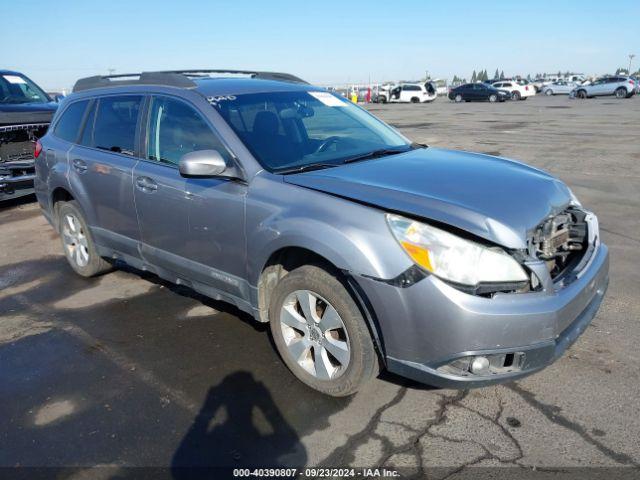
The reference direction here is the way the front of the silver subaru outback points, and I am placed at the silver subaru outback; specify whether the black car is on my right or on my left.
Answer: on my left

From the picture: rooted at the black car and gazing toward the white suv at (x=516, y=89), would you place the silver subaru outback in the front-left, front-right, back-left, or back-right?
back-right

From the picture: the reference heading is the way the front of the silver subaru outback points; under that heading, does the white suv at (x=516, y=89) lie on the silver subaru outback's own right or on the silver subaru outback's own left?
on the silver subaru outback's own left

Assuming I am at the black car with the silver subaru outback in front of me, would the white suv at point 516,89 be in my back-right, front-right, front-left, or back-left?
back-left

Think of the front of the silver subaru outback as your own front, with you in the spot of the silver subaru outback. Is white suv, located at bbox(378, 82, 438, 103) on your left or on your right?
on your left

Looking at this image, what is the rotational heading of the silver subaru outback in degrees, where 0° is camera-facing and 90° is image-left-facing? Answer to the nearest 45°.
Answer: approximately 315°
